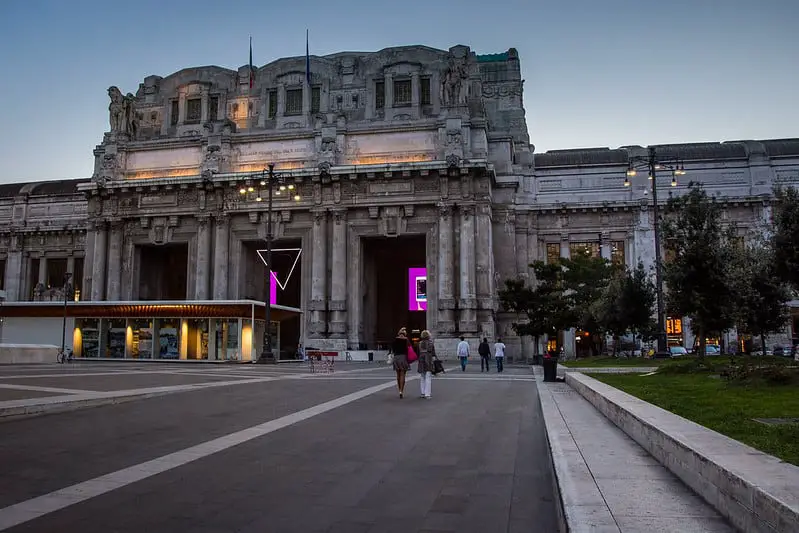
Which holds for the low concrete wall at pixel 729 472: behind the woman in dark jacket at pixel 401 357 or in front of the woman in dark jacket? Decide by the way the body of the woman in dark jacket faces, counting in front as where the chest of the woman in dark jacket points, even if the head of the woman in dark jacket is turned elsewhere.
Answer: behind

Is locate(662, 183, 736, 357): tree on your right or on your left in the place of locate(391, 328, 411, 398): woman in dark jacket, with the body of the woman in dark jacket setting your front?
on your right

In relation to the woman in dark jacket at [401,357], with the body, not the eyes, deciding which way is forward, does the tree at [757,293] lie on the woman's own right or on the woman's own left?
on the woman's own right

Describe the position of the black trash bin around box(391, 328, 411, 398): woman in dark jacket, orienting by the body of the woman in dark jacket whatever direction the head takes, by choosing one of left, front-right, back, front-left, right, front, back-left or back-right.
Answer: front-right

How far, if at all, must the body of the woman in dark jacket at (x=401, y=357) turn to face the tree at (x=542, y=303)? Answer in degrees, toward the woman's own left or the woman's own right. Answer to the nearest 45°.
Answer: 0° — they already face it

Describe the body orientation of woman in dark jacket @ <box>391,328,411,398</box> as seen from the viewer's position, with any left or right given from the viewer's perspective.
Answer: facing away from the viewer

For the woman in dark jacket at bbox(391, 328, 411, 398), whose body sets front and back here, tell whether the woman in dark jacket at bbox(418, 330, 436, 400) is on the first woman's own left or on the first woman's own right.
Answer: on the first woman's own right

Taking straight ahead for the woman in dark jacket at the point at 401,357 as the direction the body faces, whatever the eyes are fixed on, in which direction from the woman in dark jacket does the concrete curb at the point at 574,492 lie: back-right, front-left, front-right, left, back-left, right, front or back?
back

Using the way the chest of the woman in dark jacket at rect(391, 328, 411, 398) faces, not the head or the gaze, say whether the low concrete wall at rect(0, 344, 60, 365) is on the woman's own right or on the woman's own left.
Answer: on the woman's own left

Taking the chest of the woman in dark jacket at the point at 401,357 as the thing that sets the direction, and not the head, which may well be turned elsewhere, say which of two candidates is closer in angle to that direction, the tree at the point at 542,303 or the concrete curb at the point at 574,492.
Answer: the tree
